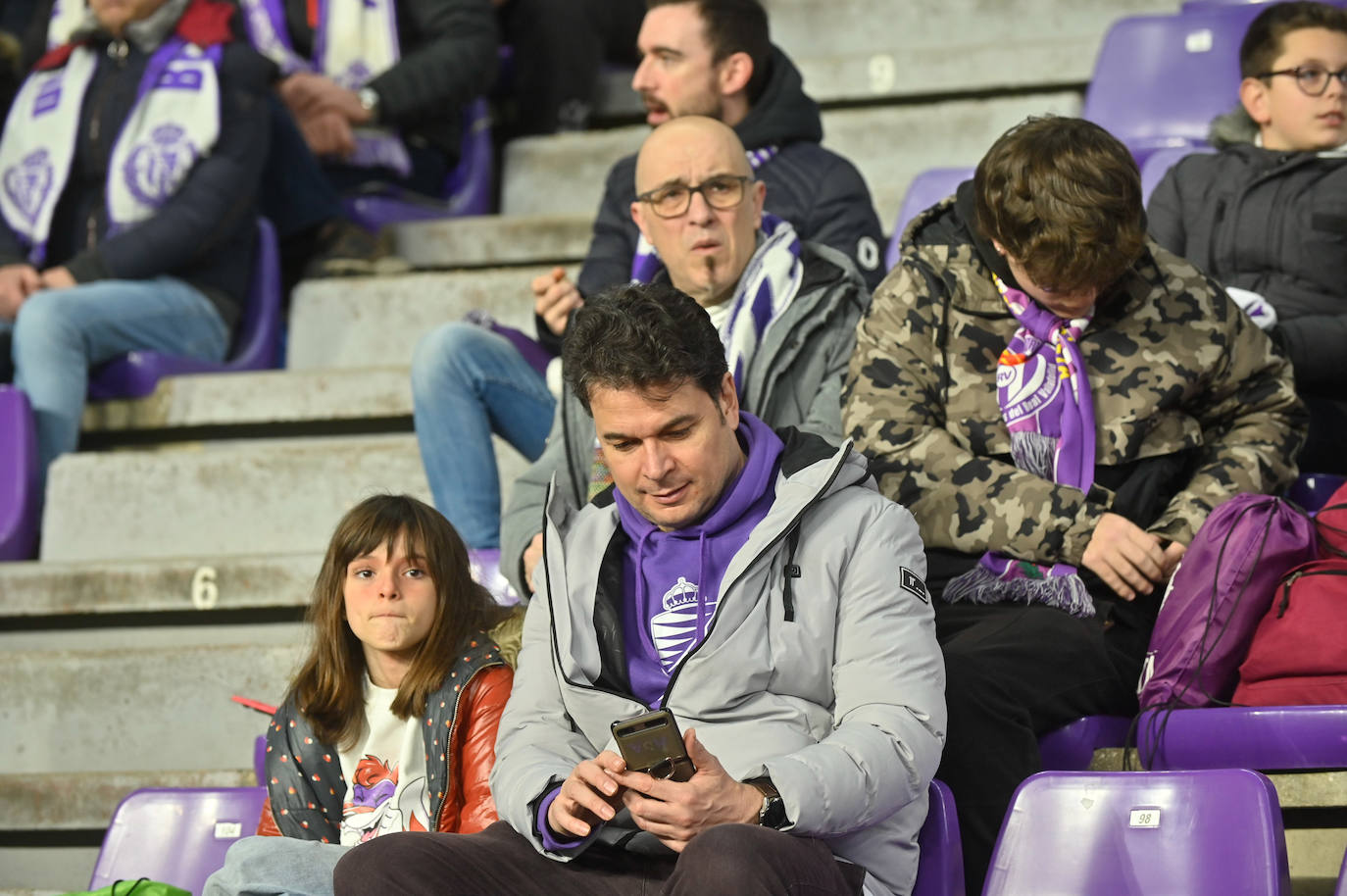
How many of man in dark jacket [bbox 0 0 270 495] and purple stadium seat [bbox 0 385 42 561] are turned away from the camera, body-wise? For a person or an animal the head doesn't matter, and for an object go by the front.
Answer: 0

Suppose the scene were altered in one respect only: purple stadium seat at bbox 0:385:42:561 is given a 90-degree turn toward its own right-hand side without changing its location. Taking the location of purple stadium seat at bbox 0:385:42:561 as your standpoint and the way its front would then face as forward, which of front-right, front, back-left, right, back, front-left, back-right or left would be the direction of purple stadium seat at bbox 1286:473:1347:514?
back

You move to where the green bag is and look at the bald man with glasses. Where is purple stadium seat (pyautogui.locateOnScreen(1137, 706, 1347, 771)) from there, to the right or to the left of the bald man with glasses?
right

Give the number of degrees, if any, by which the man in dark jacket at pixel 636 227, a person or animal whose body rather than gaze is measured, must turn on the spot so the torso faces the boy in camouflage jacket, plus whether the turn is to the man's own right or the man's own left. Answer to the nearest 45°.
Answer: approximately 90° to the man's own left

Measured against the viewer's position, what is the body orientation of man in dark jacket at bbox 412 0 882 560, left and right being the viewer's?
facing the viewer and to the left of the viewer

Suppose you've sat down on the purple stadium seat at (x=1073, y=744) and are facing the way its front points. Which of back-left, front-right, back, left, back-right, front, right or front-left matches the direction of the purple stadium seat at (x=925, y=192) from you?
back-right

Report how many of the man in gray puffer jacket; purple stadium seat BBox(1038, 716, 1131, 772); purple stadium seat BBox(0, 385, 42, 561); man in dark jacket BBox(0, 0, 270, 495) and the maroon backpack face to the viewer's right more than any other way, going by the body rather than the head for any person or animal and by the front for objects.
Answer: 0

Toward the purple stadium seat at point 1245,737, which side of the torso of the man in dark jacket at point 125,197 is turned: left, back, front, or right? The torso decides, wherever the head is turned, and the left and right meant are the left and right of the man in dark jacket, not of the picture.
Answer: left

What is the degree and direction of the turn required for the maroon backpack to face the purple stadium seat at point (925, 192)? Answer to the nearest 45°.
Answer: approximately 135° to its right

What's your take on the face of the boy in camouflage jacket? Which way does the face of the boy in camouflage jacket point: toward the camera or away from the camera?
toward the camera

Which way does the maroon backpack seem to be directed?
toward the camera

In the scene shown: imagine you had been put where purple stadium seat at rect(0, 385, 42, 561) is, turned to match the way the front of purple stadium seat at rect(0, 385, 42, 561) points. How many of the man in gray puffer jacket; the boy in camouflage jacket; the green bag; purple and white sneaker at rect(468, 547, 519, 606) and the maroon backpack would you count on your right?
0

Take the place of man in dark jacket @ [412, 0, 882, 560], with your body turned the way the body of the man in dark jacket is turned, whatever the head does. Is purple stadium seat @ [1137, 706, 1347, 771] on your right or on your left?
on your left

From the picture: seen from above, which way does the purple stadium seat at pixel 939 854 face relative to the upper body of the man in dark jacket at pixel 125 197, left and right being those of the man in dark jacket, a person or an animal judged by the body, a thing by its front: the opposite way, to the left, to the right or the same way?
the same way

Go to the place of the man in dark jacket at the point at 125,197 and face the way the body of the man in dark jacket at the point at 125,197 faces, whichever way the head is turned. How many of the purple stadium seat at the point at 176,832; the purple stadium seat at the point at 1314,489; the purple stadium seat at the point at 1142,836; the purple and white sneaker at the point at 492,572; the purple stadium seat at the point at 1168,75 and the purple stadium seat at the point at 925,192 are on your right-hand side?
0

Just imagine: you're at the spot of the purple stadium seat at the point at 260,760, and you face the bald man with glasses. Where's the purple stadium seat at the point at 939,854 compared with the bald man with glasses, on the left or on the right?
right

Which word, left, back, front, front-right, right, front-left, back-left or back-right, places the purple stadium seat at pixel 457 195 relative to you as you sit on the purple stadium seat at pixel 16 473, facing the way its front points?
back

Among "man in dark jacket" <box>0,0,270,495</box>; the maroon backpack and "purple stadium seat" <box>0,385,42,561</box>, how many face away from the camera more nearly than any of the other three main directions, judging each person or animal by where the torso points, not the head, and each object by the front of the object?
0

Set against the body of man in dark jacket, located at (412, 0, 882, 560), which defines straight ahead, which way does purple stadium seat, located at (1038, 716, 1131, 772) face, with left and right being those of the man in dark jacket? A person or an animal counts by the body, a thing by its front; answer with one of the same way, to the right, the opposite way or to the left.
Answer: the same way

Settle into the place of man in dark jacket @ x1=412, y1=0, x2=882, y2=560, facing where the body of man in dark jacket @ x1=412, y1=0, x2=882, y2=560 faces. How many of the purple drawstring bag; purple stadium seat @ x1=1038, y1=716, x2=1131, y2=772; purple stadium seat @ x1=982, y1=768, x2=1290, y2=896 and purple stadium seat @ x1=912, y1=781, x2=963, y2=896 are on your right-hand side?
0

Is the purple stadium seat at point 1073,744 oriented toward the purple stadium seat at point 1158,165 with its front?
no
